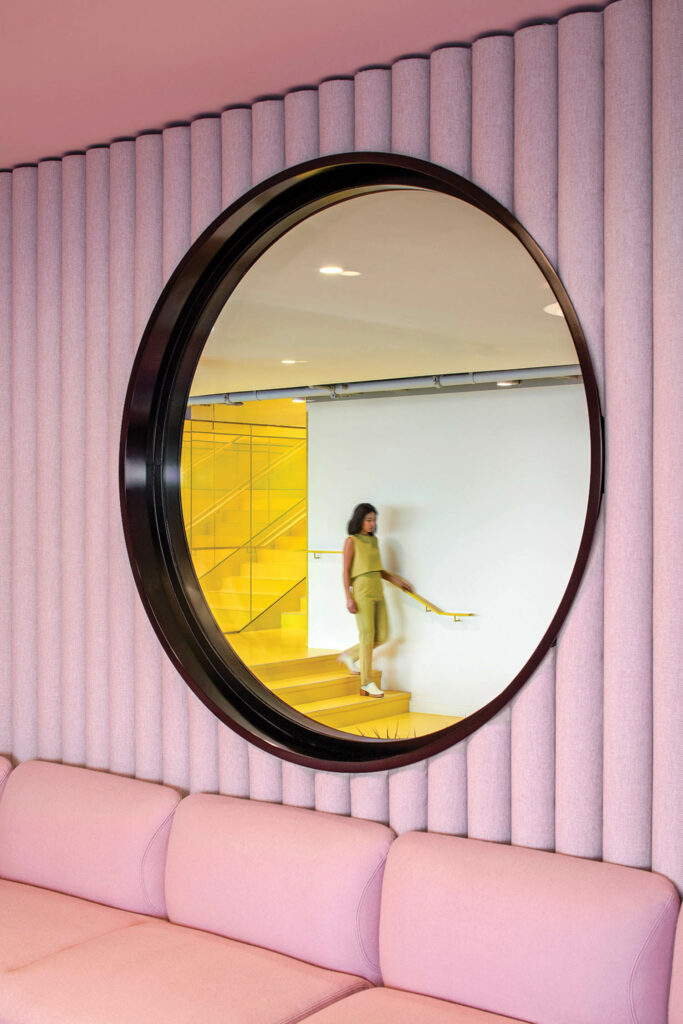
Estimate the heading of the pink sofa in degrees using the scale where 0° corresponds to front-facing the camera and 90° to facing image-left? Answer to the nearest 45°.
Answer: approximately 45°
